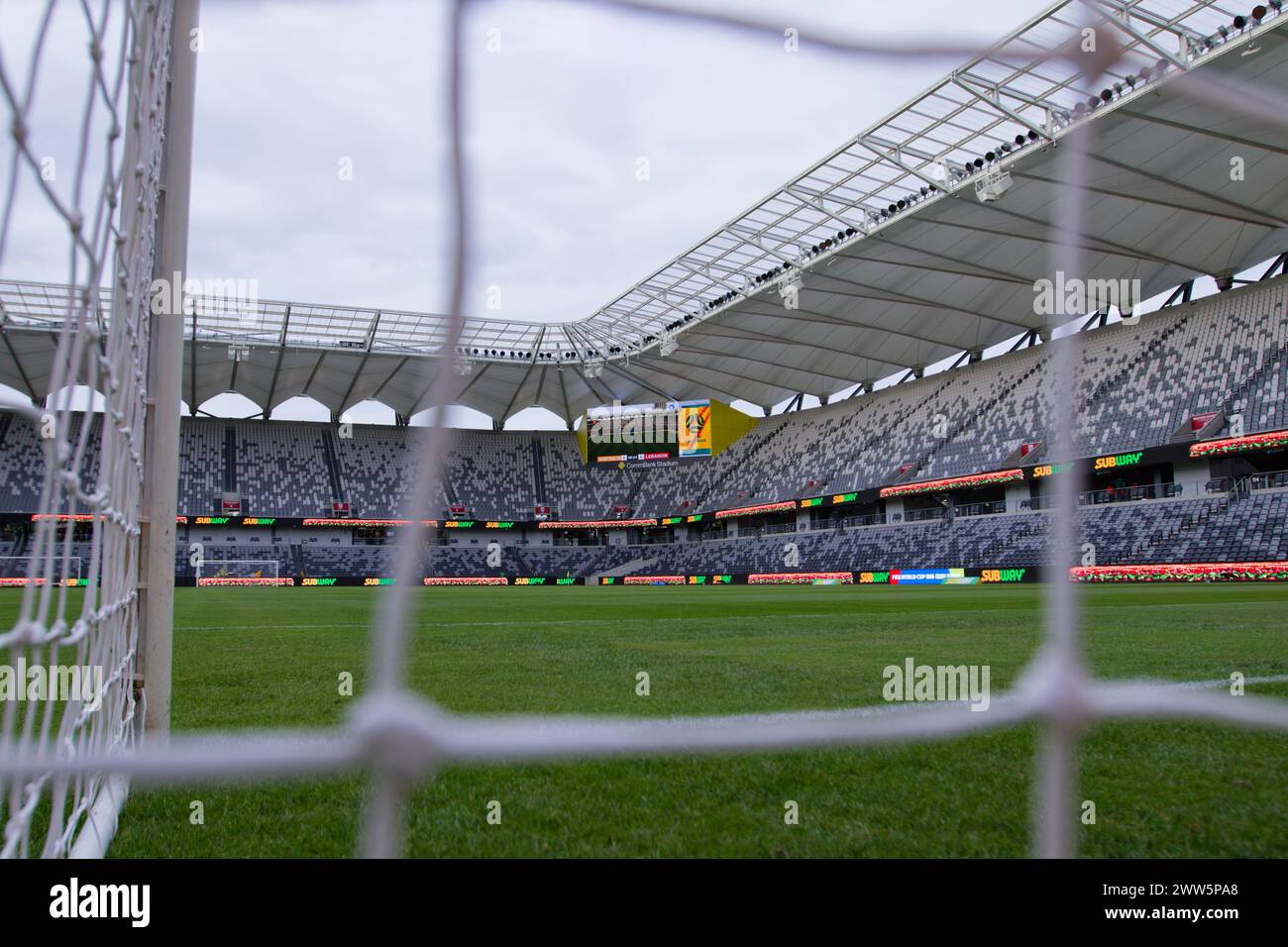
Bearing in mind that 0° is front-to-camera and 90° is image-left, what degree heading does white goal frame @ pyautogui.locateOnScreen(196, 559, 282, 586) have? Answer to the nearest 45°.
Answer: approximately 0°

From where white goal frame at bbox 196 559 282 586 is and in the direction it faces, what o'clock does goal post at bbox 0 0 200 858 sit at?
The goal post is roughly at 12 o'clock from the white goal frame.

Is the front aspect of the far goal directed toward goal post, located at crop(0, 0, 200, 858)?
yes
